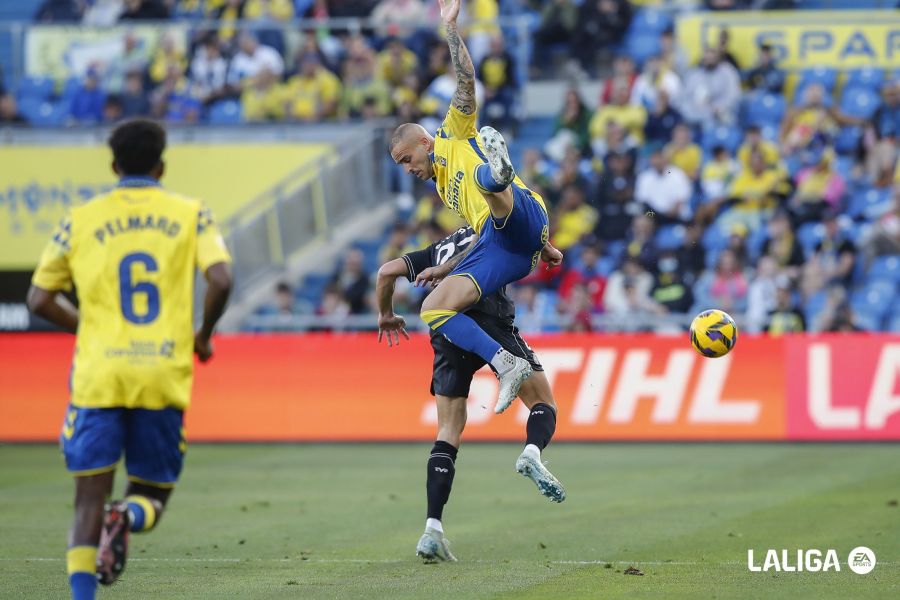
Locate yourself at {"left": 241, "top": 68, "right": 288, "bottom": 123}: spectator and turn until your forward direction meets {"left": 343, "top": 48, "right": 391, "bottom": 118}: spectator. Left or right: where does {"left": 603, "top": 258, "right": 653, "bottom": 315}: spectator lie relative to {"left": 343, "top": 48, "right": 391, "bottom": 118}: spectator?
right

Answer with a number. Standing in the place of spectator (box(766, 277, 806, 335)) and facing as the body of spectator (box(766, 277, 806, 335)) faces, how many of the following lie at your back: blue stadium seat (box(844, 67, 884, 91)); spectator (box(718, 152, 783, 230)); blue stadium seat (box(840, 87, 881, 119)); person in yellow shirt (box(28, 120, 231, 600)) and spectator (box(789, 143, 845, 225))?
4

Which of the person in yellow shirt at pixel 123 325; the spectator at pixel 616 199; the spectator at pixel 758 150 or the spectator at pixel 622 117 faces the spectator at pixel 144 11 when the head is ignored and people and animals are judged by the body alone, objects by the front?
the person in yellow shirt

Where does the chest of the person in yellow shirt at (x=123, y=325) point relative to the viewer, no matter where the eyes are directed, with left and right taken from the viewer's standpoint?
facing away from the viewer

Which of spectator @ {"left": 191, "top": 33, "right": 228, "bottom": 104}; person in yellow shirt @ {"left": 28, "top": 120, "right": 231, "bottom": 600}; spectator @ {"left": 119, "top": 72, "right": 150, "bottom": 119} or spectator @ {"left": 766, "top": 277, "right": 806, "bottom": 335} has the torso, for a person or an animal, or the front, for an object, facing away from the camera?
the person in yellow shirt

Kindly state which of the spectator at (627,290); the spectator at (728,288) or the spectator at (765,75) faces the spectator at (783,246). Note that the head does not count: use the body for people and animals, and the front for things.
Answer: the spectator at (765,75)

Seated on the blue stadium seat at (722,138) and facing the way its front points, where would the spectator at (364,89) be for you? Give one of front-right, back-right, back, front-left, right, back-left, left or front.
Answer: right

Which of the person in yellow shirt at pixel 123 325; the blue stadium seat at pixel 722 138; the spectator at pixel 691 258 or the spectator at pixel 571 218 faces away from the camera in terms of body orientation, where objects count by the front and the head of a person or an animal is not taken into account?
the person in yellow shirt

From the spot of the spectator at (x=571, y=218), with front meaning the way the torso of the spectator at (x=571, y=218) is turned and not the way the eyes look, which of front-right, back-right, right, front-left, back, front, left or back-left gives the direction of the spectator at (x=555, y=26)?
back

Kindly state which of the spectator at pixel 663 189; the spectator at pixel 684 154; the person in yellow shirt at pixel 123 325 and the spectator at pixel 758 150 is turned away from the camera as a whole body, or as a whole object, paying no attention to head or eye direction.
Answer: the person in yellow shirt

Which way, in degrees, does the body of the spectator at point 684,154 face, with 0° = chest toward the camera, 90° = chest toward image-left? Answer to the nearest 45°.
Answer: approximately 0°

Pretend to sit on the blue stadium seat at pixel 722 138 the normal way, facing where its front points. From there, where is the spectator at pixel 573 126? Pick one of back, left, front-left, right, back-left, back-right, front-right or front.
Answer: right
